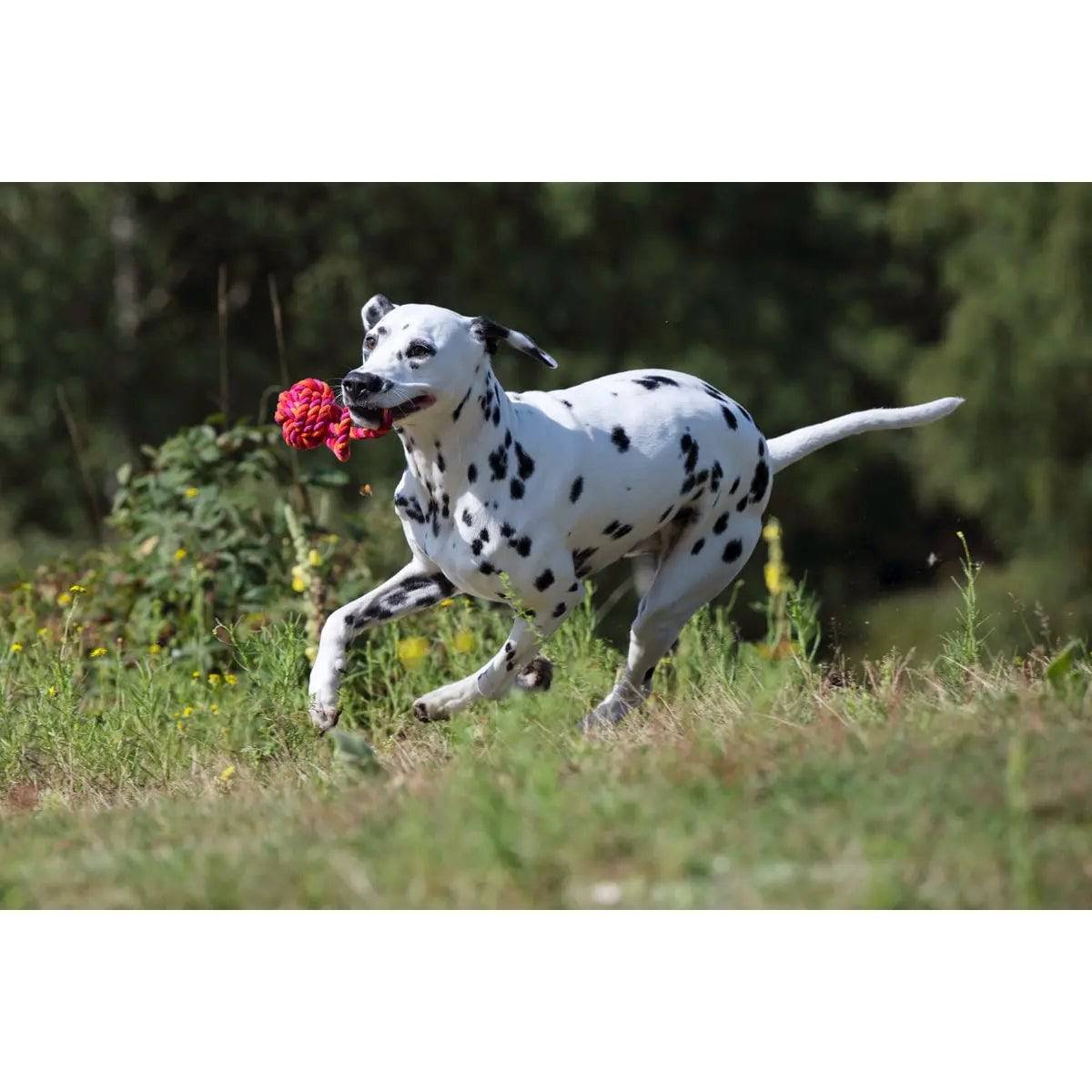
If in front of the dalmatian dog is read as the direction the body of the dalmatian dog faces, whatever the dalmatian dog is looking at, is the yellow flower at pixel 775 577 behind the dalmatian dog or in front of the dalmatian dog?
behind

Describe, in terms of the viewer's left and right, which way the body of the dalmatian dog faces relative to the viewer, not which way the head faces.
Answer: facing the viewer and to the left of the viewer
